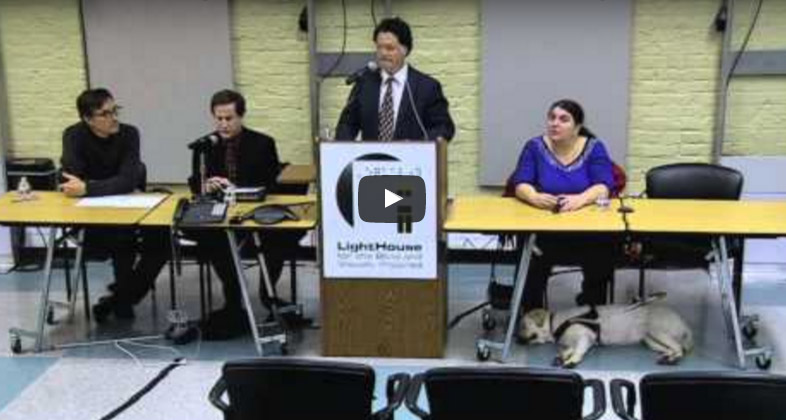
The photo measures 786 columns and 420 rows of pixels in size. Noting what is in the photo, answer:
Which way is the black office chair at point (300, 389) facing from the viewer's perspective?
away from the camera

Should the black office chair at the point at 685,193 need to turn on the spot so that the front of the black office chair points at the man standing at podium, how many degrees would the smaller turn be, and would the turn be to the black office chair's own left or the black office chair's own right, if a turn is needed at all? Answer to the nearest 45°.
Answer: approximately 45° to the black office chair's own right

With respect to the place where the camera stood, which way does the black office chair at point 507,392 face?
facing away from the viewer

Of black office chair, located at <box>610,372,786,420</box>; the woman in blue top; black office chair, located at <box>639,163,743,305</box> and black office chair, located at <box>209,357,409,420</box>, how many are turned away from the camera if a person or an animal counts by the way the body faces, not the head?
2

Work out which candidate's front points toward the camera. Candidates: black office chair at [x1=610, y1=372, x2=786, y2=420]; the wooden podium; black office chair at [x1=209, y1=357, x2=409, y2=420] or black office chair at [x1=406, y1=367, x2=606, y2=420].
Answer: the wooden podium

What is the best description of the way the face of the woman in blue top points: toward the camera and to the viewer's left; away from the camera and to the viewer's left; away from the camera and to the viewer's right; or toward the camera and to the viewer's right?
toward the camera and to the viewer's left

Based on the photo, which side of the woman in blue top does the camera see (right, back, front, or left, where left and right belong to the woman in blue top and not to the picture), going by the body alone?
front

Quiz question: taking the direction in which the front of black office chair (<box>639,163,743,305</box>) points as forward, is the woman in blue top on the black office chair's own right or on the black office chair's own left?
on the black office chair's own right

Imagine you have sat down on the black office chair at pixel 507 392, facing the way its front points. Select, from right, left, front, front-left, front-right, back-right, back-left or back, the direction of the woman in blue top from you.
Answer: front

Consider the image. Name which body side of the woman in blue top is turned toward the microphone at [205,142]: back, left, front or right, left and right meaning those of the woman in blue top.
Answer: right

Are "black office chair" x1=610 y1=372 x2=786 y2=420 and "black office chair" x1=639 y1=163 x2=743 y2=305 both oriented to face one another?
yes

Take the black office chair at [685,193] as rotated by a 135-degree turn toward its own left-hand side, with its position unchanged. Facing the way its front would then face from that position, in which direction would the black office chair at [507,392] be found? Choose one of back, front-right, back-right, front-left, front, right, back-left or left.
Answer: back-right

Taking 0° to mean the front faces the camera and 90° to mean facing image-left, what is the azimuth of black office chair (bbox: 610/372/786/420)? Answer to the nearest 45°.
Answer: approximately 180°

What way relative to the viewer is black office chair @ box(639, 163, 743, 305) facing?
toward the camera

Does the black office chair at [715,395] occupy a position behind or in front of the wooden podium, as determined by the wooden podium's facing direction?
in front

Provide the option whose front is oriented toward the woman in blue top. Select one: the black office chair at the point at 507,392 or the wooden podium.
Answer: the black office chair

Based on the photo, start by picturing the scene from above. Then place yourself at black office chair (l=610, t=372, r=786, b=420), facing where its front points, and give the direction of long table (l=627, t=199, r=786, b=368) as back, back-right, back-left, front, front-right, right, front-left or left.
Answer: front
